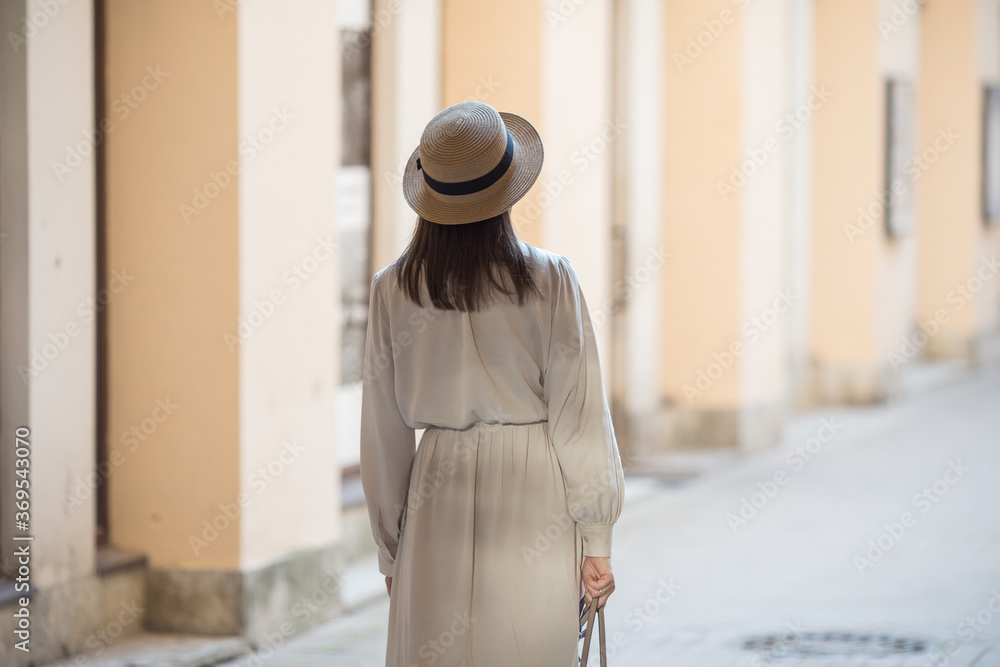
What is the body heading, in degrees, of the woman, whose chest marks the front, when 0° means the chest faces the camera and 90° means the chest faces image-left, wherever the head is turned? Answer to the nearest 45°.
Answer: approximately 180°

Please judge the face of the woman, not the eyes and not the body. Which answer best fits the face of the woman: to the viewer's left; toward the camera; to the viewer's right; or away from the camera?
away from the camera

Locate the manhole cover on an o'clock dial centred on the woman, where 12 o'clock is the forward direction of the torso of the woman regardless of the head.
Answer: The manhole cover is roughly at 1 o'clock from the woman.
